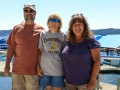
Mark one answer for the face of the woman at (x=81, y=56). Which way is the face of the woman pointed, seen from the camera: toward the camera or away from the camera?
toward the camera

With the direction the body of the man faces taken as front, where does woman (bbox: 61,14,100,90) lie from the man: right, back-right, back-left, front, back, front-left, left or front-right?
front-left

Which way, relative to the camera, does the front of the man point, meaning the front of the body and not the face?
toward the camera
